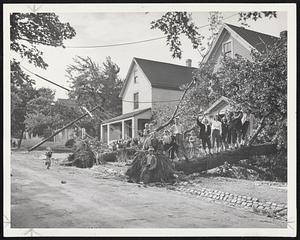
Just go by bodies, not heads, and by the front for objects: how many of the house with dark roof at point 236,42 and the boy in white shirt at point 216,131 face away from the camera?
0

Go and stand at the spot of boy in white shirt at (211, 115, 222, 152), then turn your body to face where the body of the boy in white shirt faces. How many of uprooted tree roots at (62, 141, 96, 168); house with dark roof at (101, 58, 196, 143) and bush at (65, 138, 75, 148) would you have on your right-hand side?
3

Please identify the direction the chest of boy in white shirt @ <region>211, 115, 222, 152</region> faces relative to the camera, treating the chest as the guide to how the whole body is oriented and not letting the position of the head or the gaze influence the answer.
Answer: toward the camera

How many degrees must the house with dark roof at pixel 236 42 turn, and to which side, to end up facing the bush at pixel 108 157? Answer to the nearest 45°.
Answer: approximately 45° to its right

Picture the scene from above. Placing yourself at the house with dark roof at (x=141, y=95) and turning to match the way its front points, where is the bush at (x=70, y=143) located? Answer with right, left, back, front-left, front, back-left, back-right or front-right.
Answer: front-right

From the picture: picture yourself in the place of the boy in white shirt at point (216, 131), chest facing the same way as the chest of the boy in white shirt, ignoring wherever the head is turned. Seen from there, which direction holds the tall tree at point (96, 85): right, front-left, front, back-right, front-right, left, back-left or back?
right

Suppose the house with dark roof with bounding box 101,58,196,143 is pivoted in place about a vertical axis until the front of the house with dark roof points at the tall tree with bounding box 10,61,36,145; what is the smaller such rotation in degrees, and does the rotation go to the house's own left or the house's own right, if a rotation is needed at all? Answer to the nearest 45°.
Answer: approximately 45° to the house's own right

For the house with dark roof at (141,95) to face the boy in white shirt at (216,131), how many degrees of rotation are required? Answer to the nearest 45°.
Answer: approximately 45° to its left

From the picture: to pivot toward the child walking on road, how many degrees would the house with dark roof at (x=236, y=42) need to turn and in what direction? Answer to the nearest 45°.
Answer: approximately 45° to its right

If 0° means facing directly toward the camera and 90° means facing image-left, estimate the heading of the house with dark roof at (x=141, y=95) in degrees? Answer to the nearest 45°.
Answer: approximately 45°
